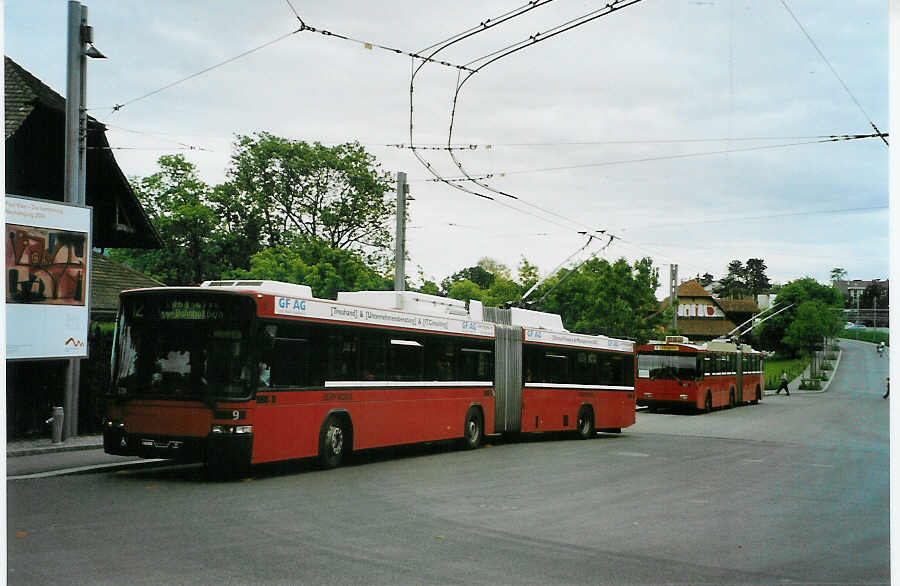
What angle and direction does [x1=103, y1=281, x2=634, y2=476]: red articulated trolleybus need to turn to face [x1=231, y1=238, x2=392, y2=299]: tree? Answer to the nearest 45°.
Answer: approximately 135° to its right

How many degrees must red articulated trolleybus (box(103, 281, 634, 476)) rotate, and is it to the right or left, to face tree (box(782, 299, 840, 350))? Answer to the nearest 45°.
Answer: approximately 180°

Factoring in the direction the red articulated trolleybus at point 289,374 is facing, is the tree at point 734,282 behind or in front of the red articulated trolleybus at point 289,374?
behind

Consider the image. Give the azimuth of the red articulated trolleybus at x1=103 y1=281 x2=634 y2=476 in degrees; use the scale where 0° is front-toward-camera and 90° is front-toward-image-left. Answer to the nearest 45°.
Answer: approximately 45°

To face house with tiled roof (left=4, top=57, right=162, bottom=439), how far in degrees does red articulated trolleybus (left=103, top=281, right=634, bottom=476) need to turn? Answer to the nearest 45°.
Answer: approximately 90° to its right

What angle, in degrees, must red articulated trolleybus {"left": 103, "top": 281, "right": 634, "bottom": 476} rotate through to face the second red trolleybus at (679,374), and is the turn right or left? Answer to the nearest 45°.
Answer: approximately 180°

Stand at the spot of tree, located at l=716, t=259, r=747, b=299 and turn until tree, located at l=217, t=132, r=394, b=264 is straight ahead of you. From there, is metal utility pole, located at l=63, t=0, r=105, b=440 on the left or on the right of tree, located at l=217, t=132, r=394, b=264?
left

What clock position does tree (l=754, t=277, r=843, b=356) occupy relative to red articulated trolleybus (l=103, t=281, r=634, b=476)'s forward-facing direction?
The tree is roughly at 6 o'clock from the red articulated trolleybus.

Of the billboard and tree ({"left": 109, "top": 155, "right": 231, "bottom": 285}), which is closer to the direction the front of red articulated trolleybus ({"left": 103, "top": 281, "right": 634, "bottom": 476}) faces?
the billboard
